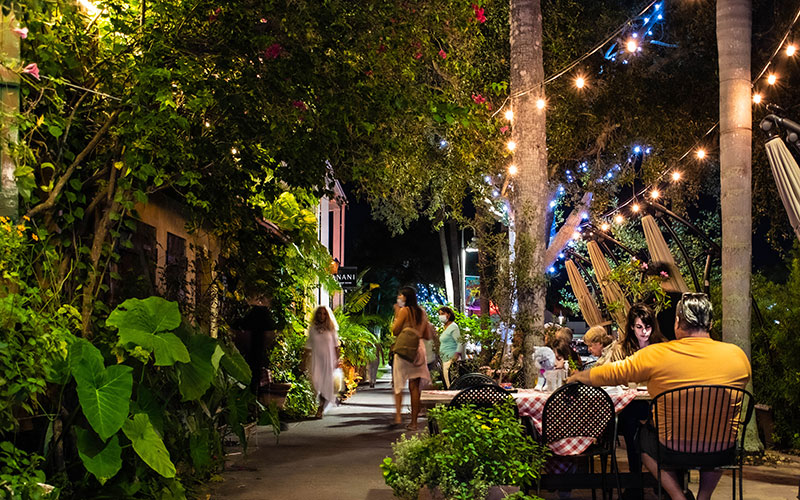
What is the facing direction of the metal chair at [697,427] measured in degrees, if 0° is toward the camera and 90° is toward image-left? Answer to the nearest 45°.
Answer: approximately 180°

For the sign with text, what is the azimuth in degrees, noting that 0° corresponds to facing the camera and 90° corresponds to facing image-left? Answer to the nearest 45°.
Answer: approximately 0°

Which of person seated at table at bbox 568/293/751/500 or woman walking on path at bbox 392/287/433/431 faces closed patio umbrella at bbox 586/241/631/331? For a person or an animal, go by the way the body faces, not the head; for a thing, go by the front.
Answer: the person seated at table

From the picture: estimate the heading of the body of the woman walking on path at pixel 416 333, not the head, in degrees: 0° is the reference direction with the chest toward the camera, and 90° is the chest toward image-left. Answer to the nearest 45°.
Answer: approximately 135°

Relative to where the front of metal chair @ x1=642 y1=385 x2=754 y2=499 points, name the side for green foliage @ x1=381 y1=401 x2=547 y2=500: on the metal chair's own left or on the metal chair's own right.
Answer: on the metal chair's own left
